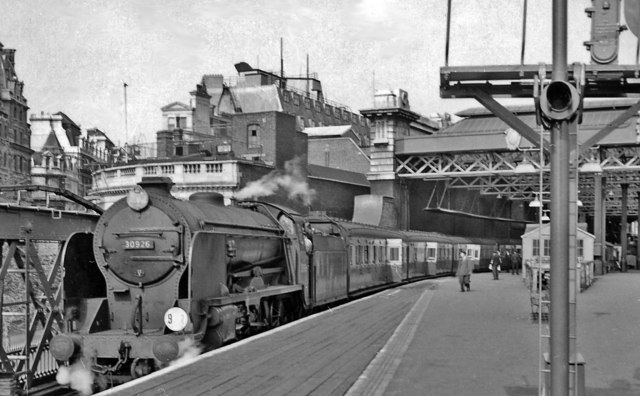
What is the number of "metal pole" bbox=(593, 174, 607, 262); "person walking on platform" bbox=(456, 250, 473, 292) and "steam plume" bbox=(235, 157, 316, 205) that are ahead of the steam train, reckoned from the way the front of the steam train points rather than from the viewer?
0

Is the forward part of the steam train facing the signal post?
no

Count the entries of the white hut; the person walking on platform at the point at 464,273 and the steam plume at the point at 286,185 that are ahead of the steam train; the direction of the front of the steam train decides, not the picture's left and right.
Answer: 0

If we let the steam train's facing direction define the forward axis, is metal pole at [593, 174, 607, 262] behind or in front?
behind

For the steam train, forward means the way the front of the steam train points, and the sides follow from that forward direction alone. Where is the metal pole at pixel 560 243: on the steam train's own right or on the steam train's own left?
on the steam train's own left

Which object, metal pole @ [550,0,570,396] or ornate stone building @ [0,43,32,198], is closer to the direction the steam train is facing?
the metal pole

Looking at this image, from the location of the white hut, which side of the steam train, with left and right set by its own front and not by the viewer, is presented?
left

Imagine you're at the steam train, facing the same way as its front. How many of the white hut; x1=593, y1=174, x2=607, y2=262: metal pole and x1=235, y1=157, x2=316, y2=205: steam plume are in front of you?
0

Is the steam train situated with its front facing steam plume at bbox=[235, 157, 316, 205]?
no

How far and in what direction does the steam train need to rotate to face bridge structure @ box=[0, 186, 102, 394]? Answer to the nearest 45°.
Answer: approximately 45° to its right

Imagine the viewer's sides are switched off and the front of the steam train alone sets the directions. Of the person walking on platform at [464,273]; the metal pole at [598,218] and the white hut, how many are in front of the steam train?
0

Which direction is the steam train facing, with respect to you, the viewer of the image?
facing the viewer and to the left of the viewer

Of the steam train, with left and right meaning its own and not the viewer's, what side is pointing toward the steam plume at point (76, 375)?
front
